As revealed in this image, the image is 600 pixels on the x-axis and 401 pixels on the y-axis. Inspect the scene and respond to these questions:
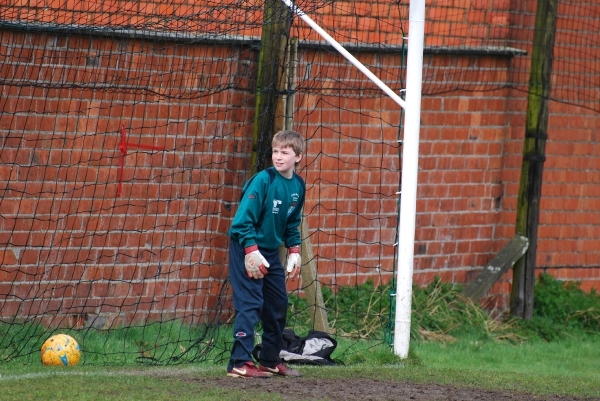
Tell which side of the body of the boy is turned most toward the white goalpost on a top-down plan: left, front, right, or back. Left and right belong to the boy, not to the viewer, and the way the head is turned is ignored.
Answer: left

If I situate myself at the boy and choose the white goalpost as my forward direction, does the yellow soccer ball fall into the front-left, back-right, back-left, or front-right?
back-left

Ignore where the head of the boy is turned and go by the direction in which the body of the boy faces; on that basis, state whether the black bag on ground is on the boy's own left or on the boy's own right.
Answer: on the boy's own left
